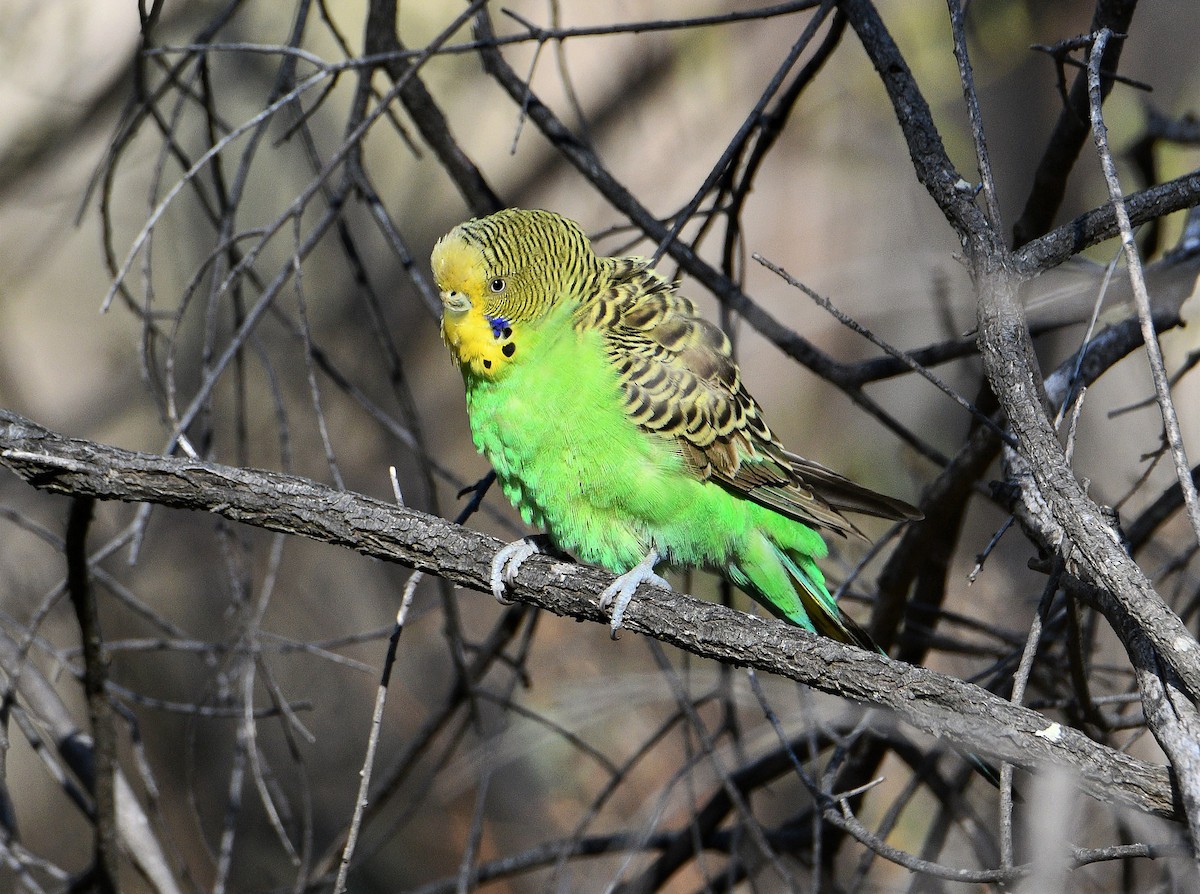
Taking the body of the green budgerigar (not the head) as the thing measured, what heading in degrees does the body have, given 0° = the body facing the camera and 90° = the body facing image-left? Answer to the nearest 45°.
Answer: approximately 45°
